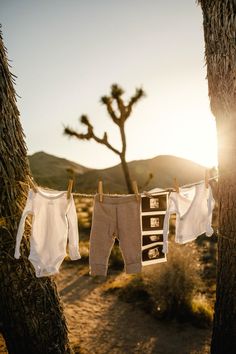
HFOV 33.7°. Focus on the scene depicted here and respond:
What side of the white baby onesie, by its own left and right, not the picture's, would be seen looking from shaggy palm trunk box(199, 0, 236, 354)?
left

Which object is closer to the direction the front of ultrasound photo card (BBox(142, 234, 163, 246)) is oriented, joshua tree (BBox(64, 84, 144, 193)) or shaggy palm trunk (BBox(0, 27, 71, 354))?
the shaggy palm trunk

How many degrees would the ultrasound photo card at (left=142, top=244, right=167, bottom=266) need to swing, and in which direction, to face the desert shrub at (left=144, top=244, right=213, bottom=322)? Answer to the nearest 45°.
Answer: approximately 180°

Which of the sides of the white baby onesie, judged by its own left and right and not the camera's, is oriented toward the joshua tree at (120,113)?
back

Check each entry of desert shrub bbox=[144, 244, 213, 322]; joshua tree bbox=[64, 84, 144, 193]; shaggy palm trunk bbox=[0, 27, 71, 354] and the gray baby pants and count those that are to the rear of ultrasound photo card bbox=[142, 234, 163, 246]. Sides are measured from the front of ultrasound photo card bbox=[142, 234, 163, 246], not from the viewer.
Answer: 2

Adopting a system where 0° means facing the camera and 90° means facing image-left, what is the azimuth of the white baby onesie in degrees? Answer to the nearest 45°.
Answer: approximately 0°

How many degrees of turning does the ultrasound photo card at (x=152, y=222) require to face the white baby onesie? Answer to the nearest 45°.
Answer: approximately 45° to its right

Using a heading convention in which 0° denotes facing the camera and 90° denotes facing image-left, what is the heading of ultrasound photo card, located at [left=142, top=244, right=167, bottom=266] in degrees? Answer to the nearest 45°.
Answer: approximately 0°

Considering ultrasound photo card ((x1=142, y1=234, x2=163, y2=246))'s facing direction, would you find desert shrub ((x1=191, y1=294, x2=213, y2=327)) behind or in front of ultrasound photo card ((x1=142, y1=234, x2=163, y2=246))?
behind
